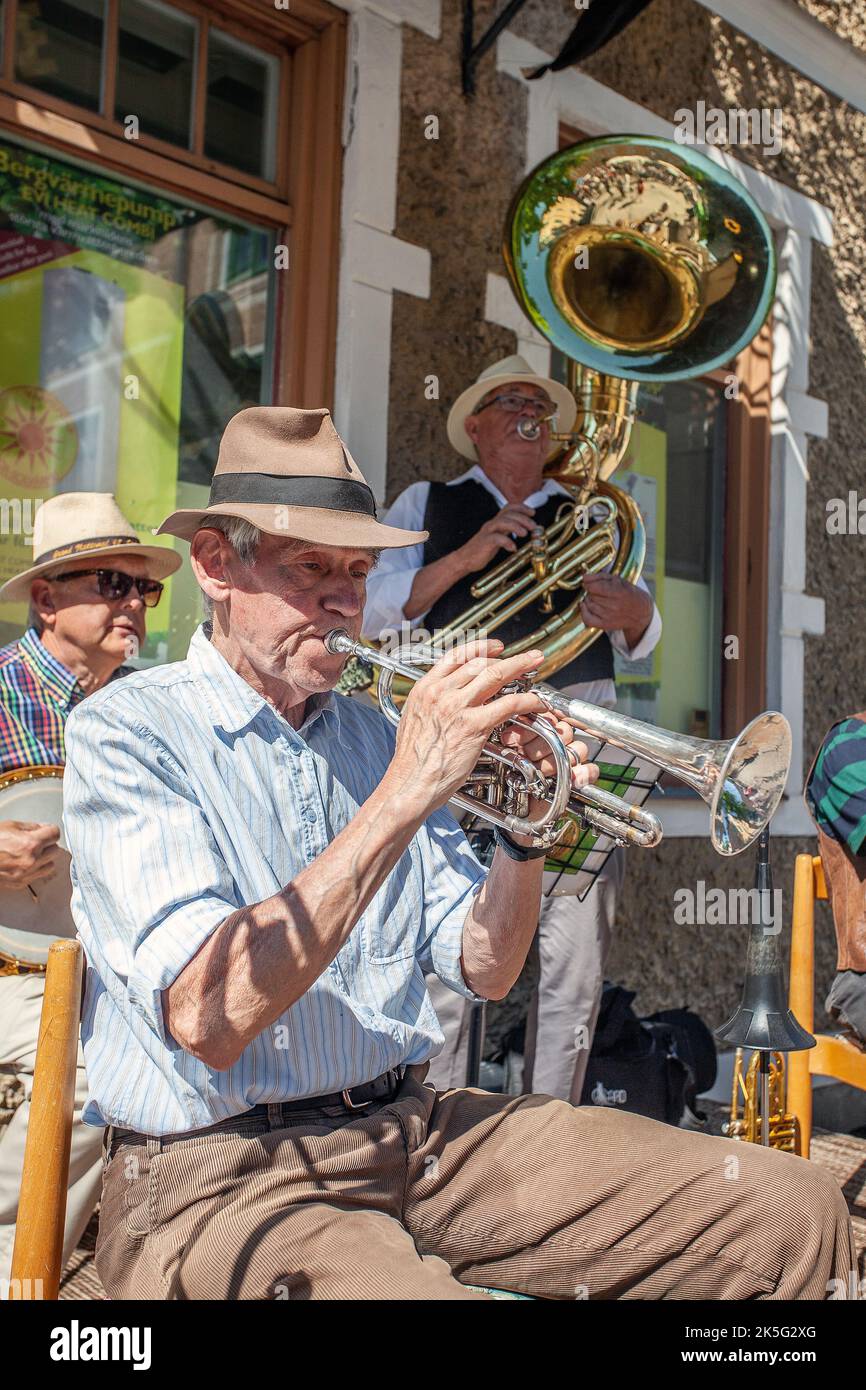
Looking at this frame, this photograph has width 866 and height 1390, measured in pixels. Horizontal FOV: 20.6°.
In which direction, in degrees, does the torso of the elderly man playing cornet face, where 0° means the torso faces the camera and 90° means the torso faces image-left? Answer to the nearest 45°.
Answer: approximately 315°

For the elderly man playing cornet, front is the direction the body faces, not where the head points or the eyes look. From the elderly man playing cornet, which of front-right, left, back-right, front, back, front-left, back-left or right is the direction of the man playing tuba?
back-left

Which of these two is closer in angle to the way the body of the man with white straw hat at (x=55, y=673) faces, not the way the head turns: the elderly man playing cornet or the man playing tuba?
the elderly man playing cornet

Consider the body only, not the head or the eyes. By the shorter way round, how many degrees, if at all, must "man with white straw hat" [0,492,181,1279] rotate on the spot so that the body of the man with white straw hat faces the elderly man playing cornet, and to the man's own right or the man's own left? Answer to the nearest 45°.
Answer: approximately 45° to the man's own right

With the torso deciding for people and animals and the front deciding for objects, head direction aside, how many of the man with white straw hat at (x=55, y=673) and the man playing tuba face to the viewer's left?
0

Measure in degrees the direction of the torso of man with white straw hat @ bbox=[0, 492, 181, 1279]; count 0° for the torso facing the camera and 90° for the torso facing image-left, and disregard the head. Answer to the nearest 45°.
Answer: approximately 315°

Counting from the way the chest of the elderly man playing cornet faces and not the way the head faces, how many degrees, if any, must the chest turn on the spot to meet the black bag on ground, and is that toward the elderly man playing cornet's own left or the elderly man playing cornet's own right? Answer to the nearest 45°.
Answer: approximately 135° to the elderly man playing cornet's own left
